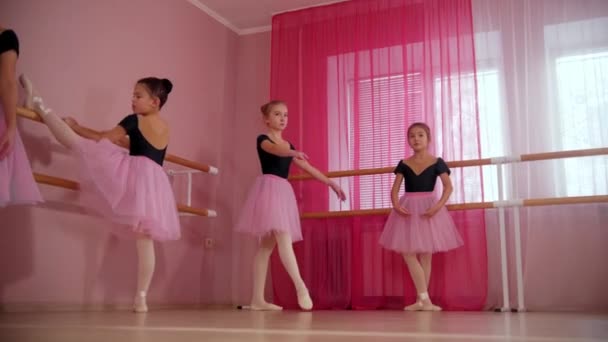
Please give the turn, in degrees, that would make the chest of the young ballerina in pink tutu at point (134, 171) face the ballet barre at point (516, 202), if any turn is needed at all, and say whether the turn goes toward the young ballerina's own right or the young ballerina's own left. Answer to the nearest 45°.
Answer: approximately 135° to the young ballerina's own right

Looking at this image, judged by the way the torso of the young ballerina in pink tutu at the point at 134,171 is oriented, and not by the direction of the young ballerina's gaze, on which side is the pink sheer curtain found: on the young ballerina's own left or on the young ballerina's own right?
on the young ballerina's own right

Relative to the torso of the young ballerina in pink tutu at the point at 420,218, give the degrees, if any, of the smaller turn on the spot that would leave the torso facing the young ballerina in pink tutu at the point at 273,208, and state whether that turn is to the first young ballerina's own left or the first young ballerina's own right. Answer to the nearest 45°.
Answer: approximately 45° to the first young ballerina's own right

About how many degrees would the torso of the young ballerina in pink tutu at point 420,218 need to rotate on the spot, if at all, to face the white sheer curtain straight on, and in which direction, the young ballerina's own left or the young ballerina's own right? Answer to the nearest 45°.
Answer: approximately 90° to the young ballerina's own left

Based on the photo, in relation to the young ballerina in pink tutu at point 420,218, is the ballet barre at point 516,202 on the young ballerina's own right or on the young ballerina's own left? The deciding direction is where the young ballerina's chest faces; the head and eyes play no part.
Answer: on the young ballerina's own left

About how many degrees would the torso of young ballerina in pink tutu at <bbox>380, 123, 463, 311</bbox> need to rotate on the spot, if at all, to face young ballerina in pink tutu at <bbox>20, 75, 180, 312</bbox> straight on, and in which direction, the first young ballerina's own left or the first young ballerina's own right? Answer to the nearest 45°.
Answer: approximately 45° to the first young ballerina's own right

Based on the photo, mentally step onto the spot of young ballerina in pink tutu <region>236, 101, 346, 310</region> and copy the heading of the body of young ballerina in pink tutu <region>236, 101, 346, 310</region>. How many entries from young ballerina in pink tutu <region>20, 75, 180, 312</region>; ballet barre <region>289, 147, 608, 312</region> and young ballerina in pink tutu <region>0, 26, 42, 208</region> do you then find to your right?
2

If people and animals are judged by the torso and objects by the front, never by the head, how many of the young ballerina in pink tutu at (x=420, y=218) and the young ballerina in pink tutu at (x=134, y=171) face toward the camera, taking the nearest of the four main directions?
1

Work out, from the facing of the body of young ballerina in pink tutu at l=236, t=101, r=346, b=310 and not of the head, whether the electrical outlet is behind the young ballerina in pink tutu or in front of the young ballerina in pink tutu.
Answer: behind

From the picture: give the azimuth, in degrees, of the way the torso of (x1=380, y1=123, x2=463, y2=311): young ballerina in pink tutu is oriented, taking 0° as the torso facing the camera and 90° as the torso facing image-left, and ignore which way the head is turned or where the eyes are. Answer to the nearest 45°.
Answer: approximately 0°
